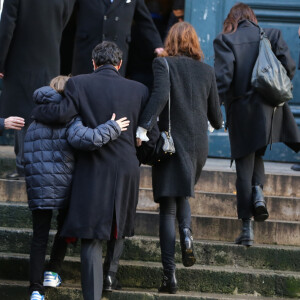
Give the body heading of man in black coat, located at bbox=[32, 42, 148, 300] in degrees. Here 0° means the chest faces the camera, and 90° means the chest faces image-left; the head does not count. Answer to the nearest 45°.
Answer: approximately 180°

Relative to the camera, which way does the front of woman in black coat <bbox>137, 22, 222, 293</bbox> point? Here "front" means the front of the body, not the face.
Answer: away from the camera

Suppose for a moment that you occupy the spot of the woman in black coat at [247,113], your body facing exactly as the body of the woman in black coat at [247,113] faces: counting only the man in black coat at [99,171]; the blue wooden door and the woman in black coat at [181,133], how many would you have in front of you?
1

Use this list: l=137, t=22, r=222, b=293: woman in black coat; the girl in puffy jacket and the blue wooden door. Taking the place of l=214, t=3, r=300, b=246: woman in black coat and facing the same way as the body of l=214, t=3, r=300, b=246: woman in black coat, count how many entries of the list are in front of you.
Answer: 1

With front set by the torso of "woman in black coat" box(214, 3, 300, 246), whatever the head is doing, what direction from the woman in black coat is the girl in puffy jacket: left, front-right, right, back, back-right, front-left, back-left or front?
back-left

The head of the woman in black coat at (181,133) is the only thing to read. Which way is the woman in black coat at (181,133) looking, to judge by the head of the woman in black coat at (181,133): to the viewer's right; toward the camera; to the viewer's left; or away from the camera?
away from the camera

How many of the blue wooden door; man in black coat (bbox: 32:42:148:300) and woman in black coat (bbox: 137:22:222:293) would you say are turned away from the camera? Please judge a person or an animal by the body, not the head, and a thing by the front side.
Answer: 2

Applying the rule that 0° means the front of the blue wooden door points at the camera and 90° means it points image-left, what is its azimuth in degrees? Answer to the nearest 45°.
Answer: approximately 0°

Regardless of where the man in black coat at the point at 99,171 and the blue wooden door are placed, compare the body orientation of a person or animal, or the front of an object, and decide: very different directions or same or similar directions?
very different directions

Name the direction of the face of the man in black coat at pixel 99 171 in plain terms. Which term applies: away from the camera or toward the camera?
away from the camera

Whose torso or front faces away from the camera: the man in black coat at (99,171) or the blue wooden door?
the man in black coat

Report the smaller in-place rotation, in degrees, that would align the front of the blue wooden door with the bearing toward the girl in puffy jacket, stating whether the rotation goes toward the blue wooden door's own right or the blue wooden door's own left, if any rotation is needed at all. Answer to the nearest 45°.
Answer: approximately 45° to the blue wooden door's own right

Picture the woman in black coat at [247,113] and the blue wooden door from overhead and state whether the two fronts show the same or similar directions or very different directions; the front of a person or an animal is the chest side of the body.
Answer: very different directions

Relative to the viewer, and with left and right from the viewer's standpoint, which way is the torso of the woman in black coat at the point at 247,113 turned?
facing away from the viewer

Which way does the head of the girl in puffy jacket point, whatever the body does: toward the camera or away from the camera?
away from the camera
